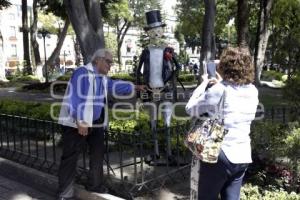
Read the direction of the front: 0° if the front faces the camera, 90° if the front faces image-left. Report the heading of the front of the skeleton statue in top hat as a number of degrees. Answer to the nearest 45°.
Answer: approximately 0°

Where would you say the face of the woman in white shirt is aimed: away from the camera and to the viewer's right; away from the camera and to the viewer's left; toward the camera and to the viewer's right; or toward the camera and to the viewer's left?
away from the camera and to the viewer's left

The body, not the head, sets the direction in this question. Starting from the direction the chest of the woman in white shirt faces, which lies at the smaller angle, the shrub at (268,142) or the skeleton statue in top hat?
the skeleton statue in top hat

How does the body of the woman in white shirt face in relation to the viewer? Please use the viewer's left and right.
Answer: facing away from the viewer and to the left of the viewer

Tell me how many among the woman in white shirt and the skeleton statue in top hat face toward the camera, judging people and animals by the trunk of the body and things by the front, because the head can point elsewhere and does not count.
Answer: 1
